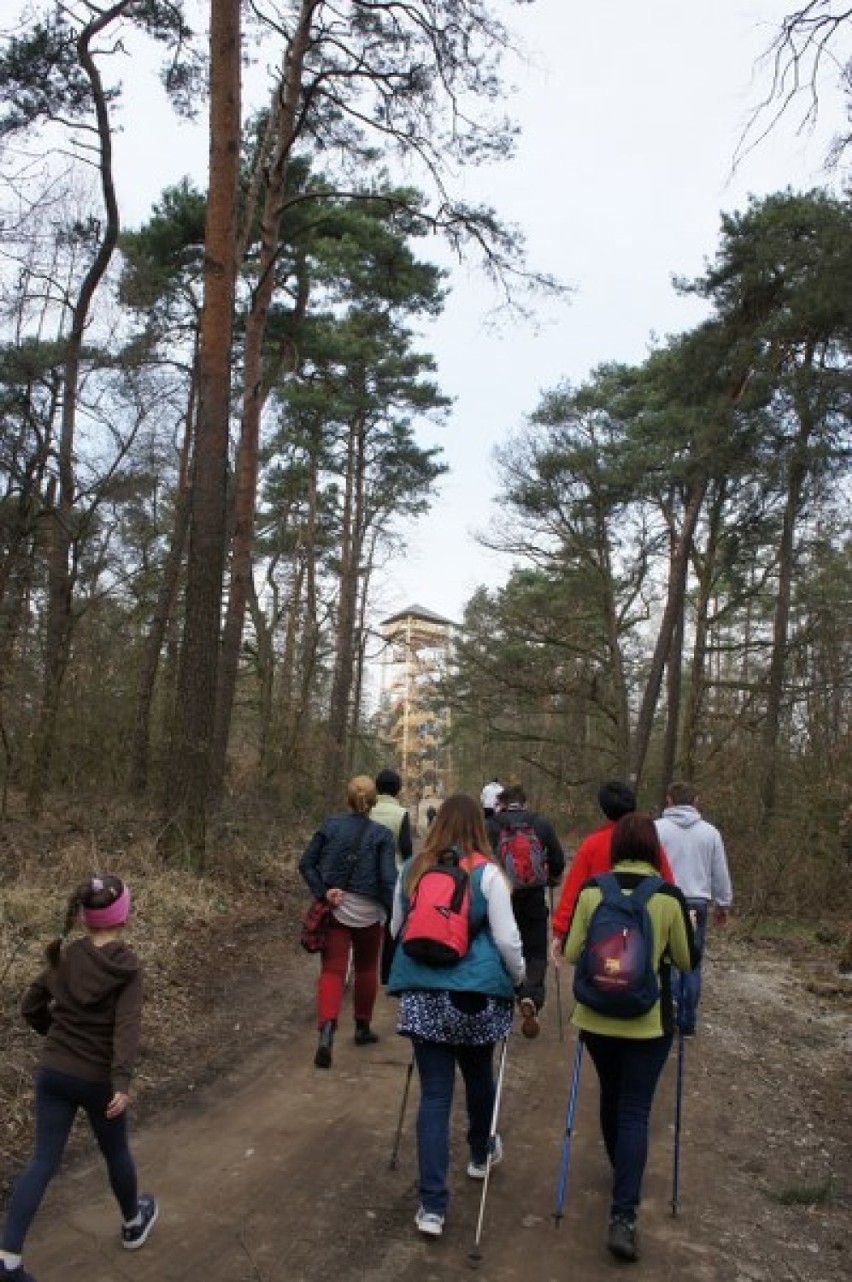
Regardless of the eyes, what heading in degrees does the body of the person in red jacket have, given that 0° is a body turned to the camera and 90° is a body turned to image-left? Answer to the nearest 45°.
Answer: approximately 180°

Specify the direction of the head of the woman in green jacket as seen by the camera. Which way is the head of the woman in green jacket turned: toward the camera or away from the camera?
away from the camera

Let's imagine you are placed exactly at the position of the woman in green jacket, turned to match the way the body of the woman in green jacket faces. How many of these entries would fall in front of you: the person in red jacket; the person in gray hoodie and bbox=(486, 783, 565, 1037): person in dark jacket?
3

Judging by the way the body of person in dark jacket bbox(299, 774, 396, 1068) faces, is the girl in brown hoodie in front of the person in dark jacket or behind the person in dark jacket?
behind

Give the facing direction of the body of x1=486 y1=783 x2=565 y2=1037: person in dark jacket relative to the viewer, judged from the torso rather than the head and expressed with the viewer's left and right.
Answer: facing away from the viewer

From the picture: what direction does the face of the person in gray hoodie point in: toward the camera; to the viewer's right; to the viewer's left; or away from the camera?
away from the camera

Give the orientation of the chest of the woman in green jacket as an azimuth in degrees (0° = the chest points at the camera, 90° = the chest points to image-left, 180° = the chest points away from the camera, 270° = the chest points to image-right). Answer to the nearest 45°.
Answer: approximately 180°

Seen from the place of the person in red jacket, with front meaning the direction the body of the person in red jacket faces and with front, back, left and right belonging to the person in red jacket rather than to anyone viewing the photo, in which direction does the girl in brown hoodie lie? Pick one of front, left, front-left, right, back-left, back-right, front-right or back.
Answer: back-left

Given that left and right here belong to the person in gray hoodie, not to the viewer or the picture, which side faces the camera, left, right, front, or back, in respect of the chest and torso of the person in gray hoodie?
back

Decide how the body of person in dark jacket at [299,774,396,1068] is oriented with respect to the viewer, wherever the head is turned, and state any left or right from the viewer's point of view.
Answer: facing away from the viewer

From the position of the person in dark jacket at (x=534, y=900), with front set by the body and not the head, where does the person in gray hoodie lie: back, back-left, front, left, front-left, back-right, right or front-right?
right

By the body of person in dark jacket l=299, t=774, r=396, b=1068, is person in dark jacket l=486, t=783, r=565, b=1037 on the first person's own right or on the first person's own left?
on the first person's own right
